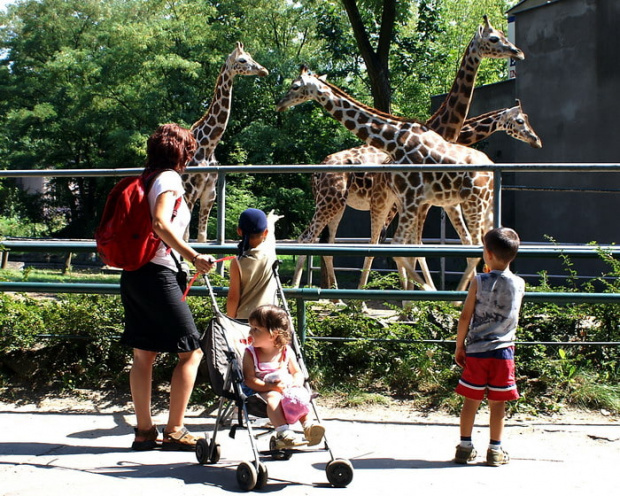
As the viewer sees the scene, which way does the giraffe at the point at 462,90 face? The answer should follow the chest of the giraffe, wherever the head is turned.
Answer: to the viewer's right

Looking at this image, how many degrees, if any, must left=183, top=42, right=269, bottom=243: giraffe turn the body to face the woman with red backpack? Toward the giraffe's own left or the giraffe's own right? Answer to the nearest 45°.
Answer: approximately 90° to the giraffe's own right

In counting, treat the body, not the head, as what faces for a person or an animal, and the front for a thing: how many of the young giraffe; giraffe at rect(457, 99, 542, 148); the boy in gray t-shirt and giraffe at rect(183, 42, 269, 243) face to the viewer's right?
2

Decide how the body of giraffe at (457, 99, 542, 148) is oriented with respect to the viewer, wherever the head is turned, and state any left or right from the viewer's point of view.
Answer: facing to the right of the viewer

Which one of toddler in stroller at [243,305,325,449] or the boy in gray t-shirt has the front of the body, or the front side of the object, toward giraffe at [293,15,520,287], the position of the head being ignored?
the boy in gray t-shirt

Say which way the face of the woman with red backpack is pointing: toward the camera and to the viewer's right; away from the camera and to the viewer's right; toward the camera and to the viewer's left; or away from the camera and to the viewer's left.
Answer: away from the camera and to the viewer's right

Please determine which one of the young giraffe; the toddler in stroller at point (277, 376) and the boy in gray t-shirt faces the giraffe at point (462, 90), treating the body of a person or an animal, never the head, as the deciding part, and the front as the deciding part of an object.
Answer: the boy in gray t-shirt

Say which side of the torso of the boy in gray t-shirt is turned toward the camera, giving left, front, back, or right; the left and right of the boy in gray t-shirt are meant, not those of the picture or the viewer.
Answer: back
